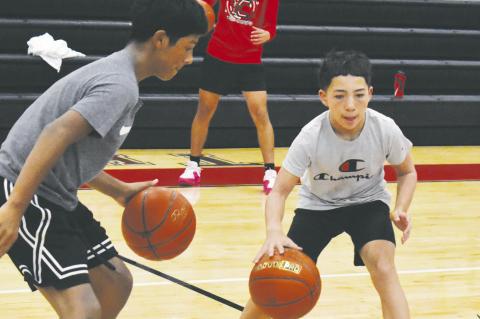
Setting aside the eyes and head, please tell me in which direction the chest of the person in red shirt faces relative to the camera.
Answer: toward the camera

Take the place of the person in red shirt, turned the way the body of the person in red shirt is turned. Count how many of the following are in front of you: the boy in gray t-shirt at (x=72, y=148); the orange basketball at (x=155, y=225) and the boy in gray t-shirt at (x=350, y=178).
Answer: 3

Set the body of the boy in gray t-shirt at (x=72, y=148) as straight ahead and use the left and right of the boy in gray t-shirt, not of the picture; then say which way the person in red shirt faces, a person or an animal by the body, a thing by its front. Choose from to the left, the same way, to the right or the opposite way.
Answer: to the right

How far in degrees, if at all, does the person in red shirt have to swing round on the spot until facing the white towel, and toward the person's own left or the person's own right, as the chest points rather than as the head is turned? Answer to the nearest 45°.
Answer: approximately 135° to the person's own right

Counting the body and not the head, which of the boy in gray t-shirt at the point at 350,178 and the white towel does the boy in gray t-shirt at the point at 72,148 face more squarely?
the boy in gray t-shirt

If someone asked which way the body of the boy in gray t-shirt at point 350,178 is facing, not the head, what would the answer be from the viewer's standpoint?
toward the camera

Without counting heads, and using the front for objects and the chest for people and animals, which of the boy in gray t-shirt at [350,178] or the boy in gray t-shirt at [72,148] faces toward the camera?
the boy in gray t-shirt at [350,178]

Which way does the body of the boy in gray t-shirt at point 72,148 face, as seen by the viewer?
to the viewer's right

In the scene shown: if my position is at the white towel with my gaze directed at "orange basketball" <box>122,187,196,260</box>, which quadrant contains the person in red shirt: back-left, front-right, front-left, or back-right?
front-left

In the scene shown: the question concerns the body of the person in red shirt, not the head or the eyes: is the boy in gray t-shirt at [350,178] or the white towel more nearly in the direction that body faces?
the boy in gray t-shirt

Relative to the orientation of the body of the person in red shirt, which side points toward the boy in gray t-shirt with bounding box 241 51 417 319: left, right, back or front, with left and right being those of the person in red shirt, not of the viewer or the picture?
front

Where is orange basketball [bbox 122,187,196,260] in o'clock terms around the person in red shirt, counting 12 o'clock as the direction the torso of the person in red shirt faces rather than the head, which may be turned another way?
The orange basketball is roughly at 12 o'clock from the person in red shirt.

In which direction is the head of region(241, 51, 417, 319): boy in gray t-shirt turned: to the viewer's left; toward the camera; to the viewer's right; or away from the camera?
toward the camera

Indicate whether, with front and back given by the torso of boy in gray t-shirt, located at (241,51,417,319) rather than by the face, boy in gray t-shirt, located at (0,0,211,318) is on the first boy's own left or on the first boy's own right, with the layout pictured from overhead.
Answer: on the first boy's own right

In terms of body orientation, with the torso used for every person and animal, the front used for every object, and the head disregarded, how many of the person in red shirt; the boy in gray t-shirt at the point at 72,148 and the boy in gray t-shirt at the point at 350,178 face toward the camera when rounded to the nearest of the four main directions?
2

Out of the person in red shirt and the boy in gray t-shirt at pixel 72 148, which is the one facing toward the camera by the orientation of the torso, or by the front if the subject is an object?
the person in red shirt

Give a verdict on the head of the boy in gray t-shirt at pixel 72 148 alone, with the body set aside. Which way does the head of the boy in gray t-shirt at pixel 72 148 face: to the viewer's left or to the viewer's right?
to the viewer's right

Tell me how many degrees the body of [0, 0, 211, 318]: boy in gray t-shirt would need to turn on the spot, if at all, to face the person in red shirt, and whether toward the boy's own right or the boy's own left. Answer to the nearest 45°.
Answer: approximately 90° to the boy's own left
